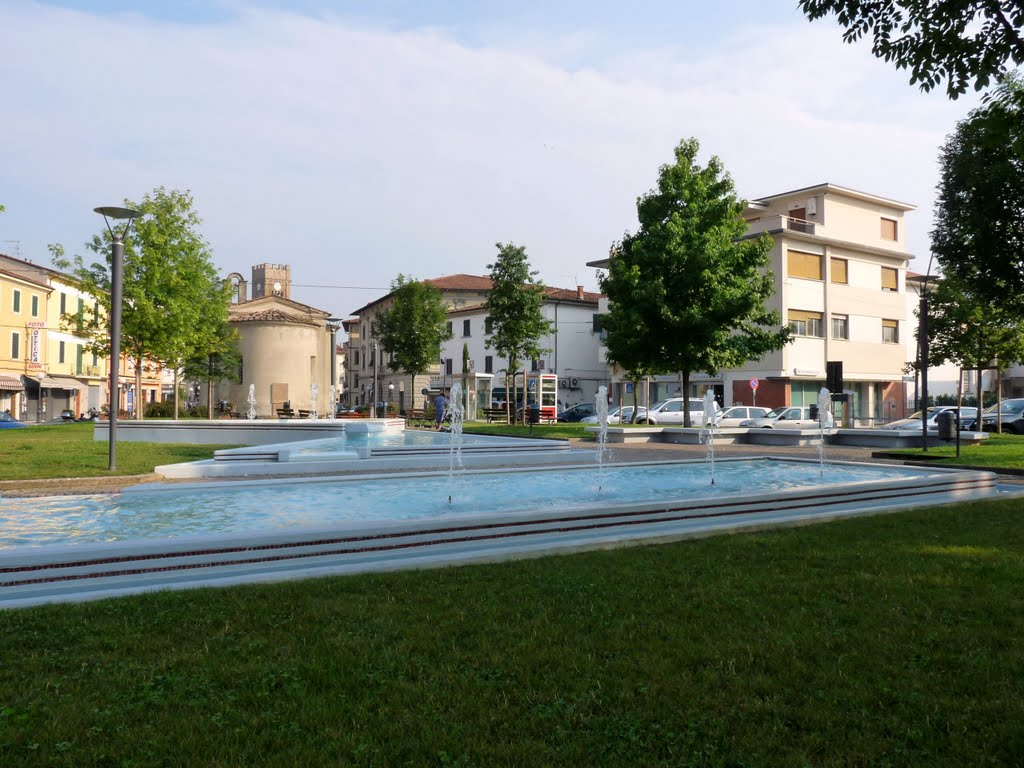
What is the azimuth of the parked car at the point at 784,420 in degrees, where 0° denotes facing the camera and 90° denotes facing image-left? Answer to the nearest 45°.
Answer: approximately 45°

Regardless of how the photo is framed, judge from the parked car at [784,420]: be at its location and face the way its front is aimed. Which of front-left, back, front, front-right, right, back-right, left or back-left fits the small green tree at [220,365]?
front-right

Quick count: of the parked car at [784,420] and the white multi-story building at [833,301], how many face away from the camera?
0

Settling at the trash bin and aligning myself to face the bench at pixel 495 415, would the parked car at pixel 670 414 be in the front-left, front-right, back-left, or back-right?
front-right

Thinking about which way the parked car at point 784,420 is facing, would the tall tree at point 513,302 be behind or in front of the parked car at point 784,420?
in front

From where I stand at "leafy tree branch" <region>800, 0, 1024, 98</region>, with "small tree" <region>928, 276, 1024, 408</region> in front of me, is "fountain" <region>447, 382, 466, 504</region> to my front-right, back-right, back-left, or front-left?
front-left

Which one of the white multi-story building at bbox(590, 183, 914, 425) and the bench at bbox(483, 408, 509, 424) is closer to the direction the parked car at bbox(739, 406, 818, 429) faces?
the bench

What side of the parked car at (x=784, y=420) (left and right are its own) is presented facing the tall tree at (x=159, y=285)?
front
